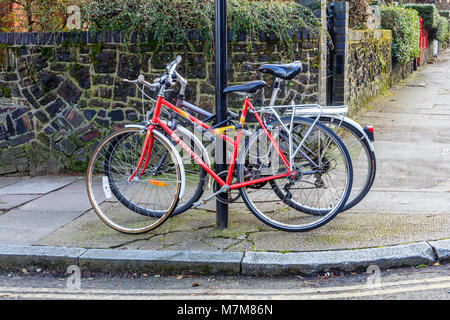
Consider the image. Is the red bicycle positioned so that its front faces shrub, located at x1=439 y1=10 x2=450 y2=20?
no

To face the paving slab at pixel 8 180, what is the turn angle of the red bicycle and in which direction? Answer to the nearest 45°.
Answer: approximately 45° to its right

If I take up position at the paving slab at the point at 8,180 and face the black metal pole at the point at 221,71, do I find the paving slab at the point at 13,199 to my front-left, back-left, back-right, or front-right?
front-right

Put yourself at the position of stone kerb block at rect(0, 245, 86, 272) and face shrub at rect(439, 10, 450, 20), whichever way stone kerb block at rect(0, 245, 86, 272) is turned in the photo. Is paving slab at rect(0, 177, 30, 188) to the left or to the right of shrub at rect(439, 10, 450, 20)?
left

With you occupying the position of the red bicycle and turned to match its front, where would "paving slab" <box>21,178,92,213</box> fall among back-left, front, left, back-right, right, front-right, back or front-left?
front-right

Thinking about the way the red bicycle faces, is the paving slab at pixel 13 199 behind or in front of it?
in front

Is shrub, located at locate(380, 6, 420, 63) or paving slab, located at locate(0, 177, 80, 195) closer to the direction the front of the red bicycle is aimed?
the paving slab

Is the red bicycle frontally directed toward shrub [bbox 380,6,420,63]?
no

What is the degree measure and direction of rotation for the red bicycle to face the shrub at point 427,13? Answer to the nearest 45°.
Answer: approximately 90° to its right

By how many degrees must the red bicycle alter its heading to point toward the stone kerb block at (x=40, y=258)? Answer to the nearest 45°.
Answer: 0° — it already faces it

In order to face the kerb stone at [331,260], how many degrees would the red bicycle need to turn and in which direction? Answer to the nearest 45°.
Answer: approximately 135° to its left

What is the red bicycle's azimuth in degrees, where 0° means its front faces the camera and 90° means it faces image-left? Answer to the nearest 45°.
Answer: approximately 90°

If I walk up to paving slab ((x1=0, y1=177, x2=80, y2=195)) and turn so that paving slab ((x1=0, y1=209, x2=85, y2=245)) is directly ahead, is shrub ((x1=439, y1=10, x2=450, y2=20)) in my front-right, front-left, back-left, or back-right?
back-left

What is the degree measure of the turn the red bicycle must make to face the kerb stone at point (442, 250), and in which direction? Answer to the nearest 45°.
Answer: approximately 135° to its left

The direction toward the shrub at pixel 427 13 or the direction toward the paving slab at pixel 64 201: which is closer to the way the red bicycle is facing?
the paving slab
